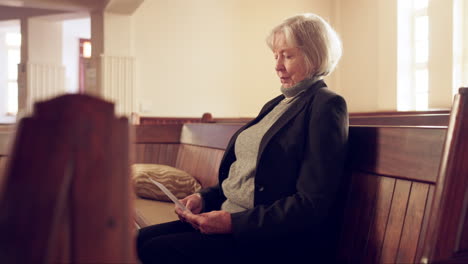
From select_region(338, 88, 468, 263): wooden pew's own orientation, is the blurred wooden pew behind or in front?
in front

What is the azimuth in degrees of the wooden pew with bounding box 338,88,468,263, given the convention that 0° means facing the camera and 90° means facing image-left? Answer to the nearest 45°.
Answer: approximately 45°

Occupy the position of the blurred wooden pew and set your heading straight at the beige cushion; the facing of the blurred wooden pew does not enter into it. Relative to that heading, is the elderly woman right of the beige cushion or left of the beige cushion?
right

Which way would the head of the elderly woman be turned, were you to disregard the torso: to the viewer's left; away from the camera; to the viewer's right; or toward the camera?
to the viewer's left
